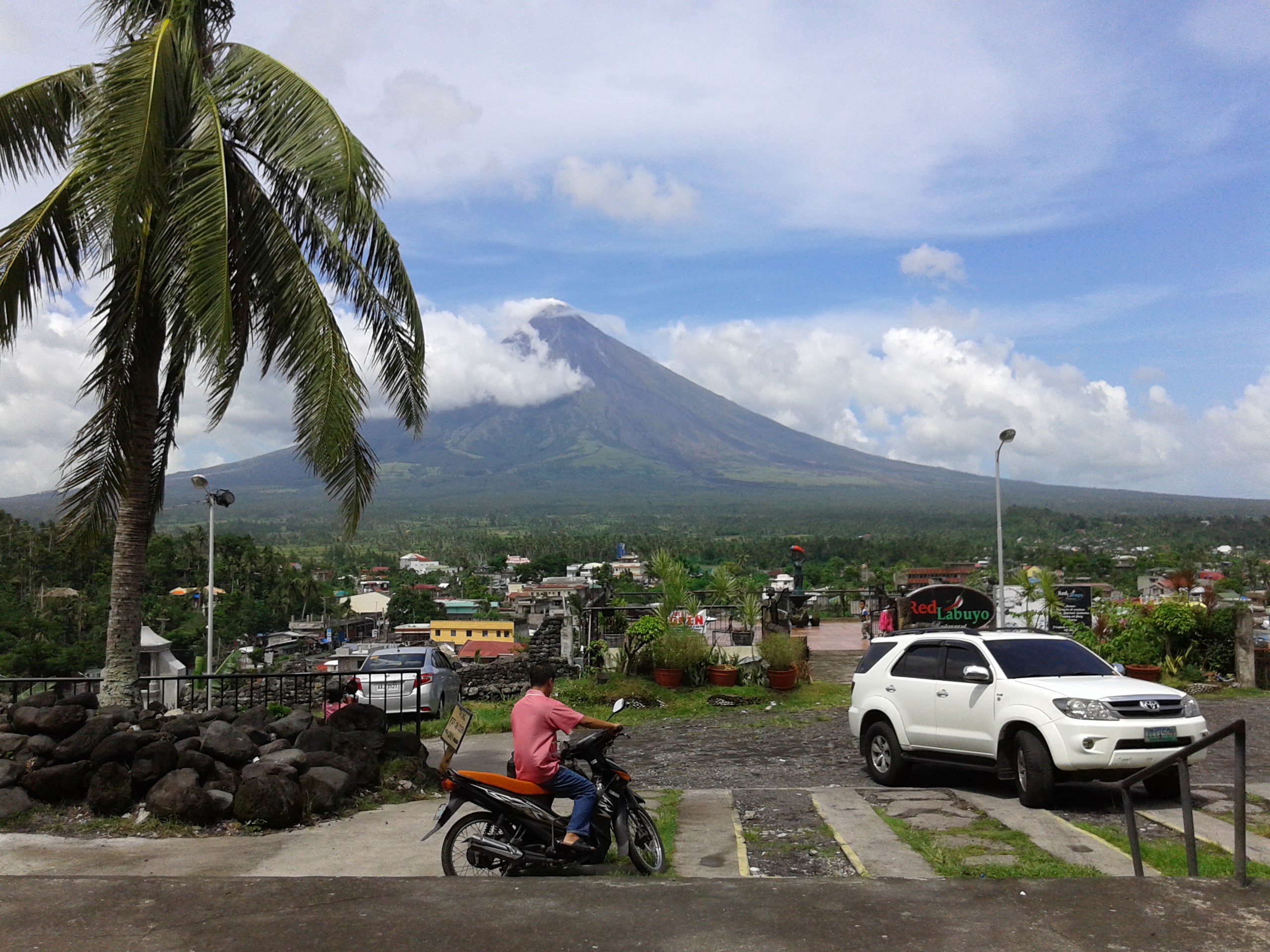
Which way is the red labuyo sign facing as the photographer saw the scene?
facing the viewer

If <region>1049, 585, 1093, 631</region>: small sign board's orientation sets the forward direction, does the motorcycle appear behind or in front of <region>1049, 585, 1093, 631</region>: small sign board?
in front

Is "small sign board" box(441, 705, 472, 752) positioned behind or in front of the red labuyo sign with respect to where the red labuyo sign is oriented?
in front

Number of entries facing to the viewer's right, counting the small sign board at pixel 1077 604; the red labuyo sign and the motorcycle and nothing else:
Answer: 1

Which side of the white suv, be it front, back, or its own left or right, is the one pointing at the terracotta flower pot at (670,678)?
back

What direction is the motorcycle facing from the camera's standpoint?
to the viewer's right

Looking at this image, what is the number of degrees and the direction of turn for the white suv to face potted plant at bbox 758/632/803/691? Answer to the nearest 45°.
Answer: approximately 180°

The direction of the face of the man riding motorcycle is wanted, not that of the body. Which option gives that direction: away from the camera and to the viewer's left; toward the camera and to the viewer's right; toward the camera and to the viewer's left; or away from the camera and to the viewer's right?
away from the camera and to the viewer's right

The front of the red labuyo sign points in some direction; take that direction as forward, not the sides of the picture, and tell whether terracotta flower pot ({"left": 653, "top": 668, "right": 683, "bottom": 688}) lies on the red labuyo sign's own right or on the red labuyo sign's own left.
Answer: on the red labuyo sign's own right

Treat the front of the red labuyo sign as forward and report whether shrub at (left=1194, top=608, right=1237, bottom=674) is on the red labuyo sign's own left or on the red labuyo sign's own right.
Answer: on the red labuyo sign's own left

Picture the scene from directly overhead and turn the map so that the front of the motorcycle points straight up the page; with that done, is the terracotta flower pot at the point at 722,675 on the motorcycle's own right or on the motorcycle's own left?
on the motorcycle's own left

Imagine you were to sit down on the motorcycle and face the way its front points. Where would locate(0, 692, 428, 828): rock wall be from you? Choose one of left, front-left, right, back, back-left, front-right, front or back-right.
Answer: back-left

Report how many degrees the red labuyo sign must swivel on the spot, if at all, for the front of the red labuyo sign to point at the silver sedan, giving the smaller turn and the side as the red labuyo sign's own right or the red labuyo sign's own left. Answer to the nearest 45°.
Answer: approximately 45° to the red labuyo sign's own right

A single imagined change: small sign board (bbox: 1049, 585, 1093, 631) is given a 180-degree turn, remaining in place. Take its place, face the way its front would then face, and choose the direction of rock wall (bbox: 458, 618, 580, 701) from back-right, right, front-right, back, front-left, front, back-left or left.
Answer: left

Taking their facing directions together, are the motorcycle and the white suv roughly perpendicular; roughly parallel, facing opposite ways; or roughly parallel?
roughly perpendicular

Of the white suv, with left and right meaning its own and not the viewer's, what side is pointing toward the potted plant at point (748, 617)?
back

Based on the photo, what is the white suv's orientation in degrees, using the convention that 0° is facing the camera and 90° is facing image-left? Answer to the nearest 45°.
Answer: approximately 315°
